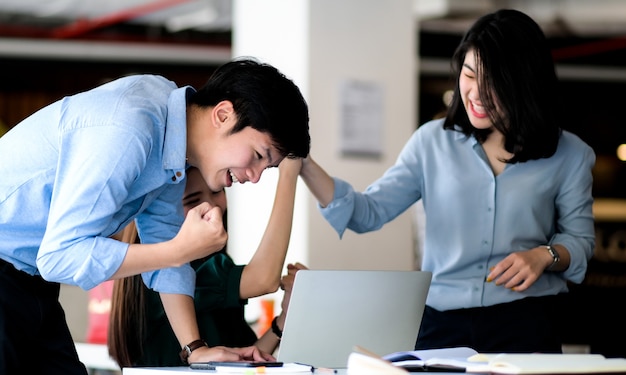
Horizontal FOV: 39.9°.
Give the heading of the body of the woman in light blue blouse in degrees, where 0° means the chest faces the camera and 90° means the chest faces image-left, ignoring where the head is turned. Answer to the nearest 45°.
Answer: approximately 0°

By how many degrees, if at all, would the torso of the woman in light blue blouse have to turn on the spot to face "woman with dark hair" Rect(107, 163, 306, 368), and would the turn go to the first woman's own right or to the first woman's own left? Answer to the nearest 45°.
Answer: approximately 90° to the first woman's own right

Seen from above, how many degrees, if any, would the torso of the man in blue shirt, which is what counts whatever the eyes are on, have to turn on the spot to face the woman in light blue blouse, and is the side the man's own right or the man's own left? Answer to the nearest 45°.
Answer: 0° — they already face them

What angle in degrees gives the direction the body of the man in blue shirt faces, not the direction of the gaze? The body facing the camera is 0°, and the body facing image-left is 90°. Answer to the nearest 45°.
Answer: approximately 270°

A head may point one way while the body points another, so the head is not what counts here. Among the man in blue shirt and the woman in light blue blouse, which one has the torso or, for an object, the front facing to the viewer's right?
the man in blue shirt

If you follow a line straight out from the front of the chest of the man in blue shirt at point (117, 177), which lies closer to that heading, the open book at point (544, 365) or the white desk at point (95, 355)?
the open book

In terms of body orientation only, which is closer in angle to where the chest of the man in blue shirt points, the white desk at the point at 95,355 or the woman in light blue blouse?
the woman in light blue blouse

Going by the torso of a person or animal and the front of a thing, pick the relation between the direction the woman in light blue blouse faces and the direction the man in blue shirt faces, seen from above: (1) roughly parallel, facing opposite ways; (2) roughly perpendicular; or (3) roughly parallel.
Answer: roughly perpendicular

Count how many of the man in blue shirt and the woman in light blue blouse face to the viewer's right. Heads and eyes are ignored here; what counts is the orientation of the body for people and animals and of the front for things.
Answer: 1

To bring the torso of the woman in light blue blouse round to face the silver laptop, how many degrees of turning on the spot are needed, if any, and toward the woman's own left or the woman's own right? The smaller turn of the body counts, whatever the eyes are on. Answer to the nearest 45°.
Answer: approximately 45° to the woman's own right
